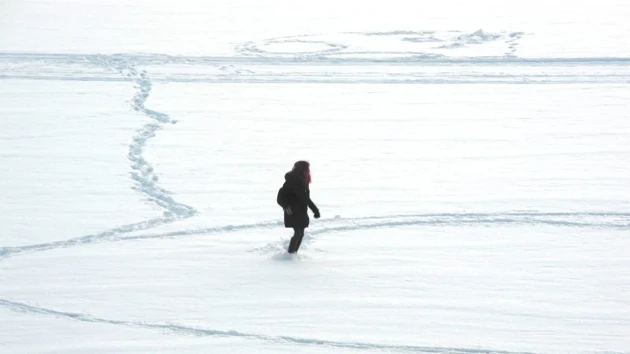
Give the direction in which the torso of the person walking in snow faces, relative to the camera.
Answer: to the viewer's right
